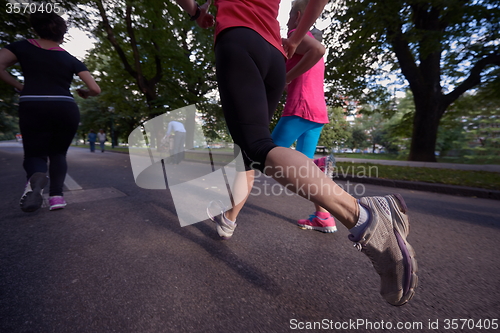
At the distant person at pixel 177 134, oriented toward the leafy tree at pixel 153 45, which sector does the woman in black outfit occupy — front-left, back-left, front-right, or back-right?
back-left

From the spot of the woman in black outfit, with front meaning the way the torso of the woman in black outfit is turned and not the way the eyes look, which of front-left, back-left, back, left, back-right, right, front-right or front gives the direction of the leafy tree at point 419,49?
right

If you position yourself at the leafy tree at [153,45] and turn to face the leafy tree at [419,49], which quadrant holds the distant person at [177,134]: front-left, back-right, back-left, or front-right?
front-right

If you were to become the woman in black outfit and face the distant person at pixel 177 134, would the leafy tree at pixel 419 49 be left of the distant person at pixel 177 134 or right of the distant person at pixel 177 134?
right

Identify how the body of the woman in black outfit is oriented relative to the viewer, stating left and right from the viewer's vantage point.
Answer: facing away from the viewer

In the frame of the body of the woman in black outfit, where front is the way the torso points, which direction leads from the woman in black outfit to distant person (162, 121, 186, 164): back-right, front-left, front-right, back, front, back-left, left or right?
front-right

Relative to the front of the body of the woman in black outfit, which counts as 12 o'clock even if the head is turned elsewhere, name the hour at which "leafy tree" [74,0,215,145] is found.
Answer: The leafy tree is roughly at 1 o'clock from the woman in black outfit.

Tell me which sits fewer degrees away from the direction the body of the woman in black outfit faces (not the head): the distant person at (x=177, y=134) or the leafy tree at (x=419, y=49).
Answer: the distant person

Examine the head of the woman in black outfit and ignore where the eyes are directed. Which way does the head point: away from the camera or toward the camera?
away from the camera

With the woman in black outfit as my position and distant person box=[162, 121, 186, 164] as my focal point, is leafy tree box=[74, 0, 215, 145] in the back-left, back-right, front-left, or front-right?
front-left
